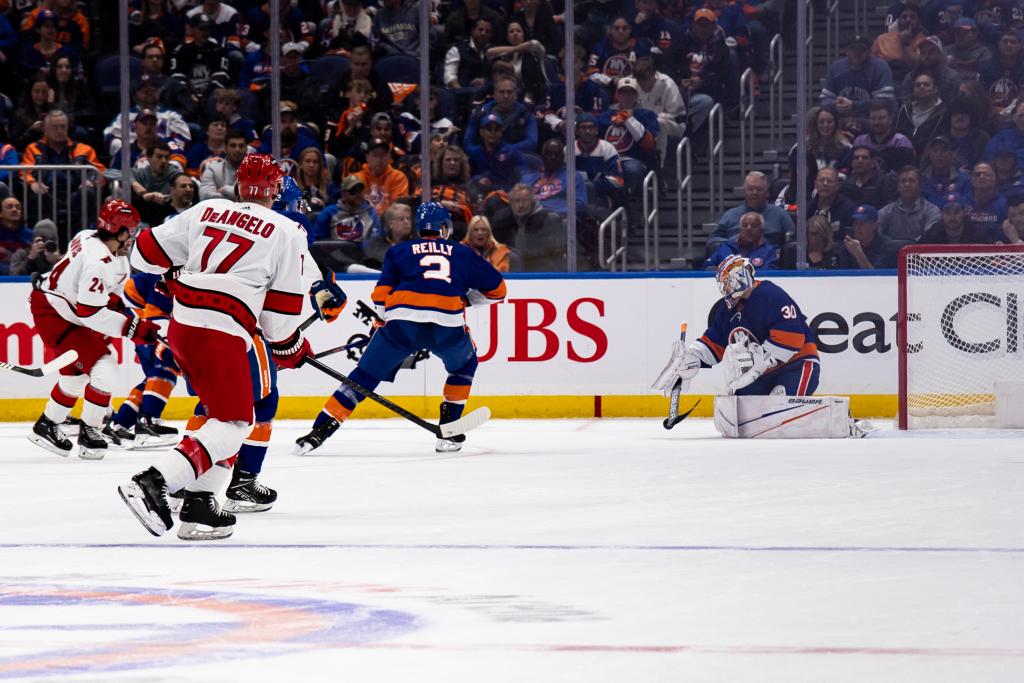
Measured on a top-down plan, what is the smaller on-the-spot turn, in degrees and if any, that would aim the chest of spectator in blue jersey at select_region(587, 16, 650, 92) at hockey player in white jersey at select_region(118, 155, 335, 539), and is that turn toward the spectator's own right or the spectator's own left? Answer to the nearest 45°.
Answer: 0° — they already face them

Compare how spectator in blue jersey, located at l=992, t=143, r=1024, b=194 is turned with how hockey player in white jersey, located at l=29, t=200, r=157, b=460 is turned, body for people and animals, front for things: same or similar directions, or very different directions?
very different directions

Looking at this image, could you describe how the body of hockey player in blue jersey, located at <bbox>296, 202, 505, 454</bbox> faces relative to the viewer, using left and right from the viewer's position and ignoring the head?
facing away from the viewer

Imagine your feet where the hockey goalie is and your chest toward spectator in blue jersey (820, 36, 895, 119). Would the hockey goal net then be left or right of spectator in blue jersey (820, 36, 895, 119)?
right

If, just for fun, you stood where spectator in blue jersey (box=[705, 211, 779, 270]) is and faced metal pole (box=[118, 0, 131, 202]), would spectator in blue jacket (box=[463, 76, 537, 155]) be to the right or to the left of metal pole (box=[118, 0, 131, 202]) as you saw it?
right

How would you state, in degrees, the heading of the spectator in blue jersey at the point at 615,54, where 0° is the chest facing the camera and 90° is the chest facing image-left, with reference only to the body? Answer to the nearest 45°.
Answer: approximately 0°

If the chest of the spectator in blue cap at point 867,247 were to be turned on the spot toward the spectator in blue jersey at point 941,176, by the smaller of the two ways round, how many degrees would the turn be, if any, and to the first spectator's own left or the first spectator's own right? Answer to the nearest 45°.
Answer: approximately 180°
